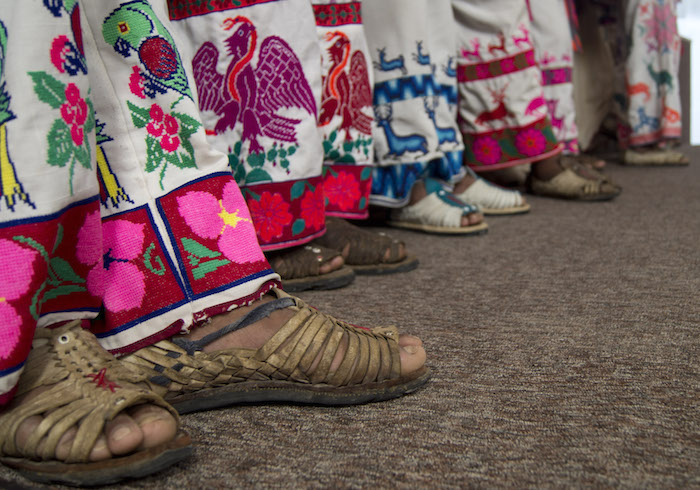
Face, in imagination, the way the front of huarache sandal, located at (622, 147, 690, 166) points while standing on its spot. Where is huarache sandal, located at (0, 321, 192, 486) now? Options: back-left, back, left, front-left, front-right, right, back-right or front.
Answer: right

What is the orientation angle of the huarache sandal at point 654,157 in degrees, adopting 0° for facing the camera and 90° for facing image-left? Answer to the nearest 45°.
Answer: approximately 270°

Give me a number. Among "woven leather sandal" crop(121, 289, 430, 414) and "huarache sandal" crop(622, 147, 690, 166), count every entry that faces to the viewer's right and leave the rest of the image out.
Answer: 2

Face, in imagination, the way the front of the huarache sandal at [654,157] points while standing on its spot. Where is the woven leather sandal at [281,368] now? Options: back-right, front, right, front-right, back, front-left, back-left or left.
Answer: right

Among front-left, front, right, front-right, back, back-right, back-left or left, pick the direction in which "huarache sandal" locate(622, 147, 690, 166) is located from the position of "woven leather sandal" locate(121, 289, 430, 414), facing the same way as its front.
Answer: front-left

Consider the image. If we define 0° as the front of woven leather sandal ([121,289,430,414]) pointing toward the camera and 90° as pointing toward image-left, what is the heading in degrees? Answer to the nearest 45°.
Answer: approximately 270°
